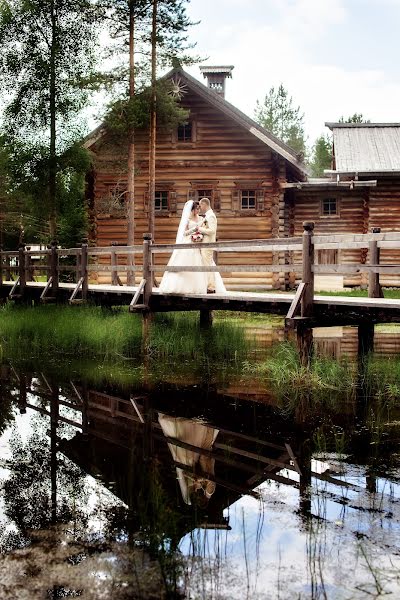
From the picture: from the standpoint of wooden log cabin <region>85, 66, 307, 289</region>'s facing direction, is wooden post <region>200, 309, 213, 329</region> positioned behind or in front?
in front

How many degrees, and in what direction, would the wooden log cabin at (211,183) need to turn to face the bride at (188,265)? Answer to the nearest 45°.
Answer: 0° — it already faces them

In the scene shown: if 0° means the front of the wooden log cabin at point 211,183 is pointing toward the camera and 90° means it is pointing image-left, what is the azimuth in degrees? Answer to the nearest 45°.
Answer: approximately 0°

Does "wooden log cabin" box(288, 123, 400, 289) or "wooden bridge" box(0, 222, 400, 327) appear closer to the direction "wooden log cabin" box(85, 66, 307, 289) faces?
the wooden bridge

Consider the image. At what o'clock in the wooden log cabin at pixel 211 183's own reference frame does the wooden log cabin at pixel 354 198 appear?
the wooden log cabin at pixel 354 198 is roughly at 9 o'clock from the wooden log cabin at pixel 211 183.

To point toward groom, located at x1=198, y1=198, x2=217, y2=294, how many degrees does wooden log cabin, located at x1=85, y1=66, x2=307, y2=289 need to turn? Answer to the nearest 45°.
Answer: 0° — it already faces them

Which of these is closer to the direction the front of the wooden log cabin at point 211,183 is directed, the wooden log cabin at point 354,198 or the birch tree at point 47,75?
the birch tree

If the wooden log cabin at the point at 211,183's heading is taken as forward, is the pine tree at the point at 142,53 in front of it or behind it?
in front
